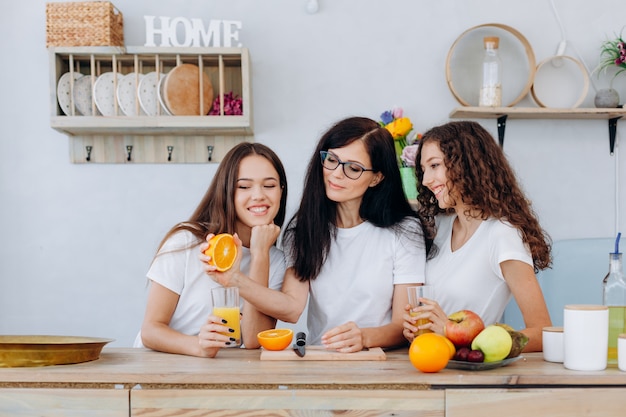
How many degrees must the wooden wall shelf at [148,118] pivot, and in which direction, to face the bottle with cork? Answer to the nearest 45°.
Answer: approximately 90° to its left

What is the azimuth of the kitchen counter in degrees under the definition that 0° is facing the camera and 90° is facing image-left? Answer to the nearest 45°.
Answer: approximately 0°

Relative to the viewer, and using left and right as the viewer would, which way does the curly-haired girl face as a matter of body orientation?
facing the viewer and to the left of the viewer

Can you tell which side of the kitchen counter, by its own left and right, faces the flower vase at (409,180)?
back

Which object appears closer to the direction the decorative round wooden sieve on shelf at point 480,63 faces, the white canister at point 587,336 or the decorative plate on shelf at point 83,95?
the white canister

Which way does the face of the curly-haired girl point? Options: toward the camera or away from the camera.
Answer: toward the camera

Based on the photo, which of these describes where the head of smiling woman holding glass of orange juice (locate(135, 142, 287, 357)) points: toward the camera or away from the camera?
toward the camera

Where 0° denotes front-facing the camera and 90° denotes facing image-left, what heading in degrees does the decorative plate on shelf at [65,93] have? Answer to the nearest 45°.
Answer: approximately 315°

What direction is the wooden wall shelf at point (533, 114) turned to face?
toward the camera

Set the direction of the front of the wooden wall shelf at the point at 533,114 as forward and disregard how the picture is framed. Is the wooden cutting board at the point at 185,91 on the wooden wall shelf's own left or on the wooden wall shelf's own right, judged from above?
on the wooden wall shelf's own right

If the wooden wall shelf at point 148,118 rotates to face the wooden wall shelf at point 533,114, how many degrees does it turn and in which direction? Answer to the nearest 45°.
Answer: approximately 90° to its left

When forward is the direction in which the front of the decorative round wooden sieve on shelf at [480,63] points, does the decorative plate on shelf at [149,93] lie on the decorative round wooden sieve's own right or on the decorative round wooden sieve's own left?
on the decorative round wooden sieve's own right

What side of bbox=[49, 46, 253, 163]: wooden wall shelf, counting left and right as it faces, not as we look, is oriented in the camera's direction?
front

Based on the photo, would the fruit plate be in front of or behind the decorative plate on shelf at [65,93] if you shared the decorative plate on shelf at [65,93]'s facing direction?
in front

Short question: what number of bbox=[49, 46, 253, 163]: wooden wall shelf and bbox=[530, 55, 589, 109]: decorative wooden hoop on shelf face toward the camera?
2
